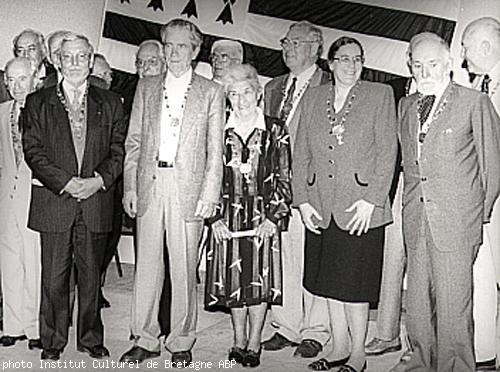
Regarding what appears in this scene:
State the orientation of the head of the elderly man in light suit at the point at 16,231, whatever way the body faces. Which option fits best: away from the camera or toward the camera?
toward the camera

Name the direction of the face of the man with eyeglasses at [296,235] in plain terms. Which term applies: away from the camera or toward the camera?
toward the camera

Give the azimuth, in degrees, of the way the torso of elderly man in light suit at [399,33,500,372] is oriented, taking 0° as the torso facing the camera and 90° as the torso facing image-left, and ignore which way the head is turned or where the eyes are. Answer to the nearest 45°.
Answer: approximately 45°

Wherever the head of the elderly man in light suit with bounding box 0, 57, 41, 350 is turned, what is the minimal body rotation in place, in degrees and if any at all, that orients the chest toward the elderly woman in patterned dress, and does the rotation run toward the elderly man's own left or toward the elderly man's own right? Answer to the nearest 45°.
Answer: approximately 45° to the elderly man's own left

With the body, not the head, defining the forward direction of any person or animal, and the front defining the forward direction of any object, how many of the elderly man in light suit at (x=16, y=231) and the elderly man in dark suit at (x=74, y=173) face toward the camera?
2

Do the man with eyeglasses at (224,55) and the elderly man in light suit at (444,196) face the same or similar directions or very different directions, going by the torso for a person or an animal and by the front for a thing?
same or similar directions

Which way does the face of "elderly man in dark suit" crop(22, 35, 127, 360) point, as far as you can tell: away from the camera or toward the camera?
toward the camera

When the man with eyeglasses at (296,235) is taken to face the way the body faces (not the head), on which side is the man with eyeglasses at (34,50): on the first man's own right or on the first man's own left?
on the first man's own right

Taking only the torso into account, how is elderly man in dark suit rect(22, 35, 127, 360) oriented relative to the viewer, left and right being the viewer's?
facing the viewer

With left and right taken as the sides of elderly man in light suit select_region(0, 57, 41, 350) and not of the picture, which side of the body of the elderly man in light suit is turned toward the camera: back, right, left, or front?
front

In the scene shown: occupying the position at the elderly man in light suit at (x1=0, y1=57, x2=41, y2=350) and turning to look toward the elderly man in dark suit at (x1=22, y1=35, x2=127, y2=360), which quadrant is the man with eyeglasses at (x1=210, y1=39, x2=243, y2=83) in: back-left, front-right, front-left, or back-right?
front-left
